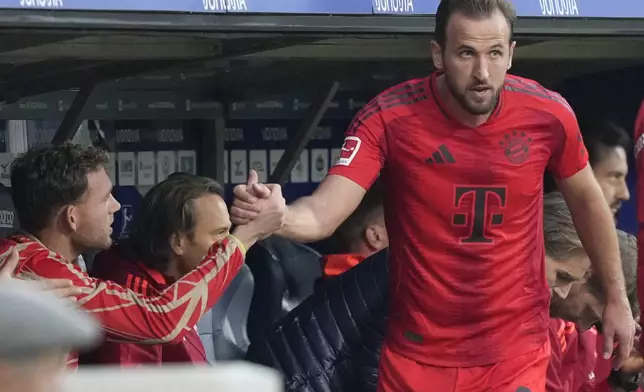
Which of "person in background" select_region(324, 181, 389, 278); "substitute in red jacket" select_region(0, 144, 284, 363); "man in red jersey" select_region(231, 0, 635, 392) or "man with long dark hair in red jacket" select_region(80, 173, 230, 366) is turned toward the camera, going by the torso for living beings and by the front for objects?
the man in red jersey

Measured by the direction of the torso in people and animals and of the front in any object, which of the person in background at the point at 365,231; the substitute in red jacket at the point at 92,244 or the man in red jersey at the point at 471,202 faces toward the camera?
the man in red jersey

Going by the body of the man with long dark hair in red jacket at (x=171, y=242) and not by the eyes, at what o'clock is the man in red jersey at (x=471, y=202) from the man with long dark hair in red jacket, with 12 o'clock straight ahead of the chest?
The man in red jersey is roughly at 1 o'clock from the man with long dark hair in red jacket.

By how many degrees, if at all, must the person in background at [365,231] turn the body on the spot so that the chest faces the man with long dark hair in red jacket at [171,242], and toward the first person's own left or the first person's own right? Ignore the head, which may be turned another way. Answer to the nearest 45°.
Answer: approximately 135° to the first person's own right

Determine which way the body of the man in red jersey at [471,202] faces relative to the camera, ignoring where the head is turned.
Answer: toward the camera

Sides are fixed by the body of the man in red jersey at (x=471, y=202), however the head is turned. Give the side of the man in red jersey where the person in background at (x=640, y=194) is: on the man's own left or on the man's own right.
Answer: on the man's own left

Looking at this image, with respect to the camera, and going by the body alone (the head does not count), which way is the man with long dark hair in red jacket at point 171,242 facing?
to the viewer's right

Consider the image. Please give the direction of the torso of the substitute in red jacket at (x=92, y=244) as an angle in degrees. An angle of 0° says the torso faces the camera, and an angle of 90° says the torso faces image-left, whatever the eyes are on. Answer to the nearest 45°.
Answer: approximately 225°
